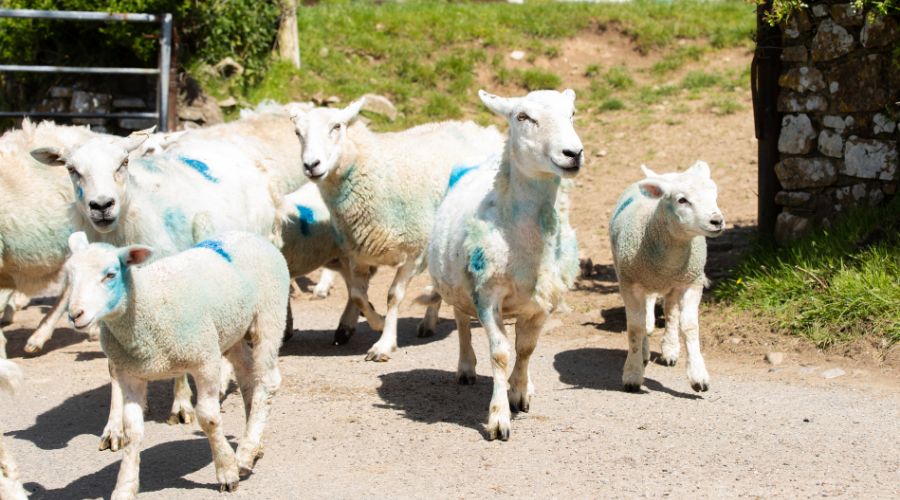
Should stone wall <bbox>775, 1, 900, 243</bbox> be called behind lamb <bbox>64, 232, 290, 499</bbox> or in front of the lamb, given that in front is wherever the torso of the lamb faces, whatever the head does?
behind

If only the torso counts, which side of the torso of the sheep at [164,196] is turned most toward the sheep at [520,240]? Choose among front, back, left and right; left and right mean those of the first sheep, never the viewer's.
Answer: left

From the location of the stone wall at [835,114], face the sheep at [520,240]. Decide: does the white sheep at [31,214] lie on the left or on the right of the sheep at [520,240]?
right

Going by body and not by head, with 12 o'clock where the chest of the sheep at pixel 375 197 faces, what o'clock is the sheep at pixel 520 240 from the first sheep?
The sheep at pixel 520 240 is roughly at 10 o'clock from the sheep at pixel 375 197.

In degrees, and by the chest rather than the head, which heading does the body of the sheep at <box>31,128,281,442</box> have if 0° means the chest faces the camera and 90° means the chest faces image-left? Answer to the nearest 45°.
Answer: approximately 45°
